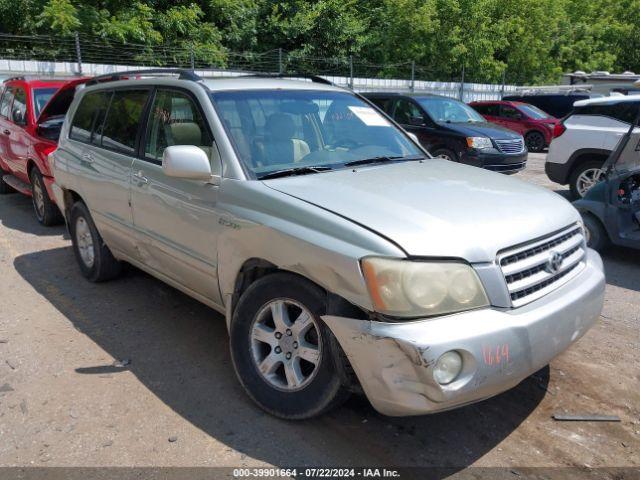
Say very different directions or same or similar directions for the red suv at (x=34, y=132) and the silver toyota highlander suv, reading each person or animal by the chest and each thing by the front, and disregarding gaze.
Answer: same or similar directions

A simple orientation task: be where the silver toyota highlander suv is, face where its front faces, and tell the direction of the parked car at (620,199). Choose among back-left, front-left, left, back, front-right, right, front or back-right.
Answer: left

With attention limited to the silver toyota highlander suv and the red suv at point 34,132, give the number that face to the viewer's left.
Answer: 0

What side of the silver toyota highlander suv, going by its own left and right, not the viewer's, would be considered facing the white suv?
left

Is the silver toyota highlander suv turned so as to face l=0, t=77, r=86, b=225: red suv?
no

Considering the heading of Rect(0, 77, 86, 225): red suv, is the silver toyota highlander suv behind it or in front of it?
in front

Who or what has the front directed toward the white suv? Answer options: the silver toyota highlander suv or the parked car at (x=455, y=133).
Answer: the parked car

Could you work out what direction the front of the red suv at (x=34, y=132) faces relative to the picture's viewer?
facing the viewer and to the right of the viewer

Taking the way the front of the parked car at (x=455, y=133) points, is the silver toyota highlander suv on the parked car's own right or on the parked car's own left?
on the parked car's own right

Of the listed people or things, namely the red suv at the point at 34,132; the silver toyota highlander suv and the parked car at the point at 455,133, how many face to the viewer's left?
0

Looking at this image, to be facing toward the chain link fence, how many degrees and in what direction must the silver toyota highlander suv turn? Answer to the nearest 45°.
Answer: approximately 135° to its left

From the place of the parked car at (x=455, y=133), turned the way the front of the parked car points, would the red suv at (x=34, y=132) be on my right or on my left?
on my right

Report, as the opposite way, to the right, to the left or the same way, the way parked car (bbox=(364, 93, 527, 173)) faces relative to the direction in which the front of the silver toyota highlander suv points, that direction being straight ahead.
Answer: the same way

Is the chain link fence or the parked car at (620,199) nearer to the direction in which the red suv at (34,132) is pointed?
the parked car

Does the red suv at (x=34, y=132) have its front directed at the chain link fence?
no

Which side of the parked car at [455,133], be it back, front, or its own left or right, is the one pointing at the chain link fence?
back

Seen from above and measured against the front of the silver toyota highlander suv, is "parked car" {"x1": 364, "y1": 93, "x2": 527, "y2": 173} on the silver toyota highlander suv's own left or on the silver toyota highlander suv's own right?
on the silver toyota highlander suv's own left

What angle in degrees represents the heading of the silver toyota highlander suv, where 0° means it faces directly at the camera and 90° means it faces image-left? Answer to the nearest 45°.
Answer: approximately 315°

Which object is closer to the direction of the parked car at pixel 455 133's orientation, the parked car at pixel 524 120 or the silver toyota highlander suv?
the silver toyota highlander suv

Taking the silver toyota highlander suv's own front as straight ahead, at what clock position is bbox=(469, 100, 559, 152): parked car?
The parked car is roughly at 8 o'clock from the silver toyota highlander suv.
